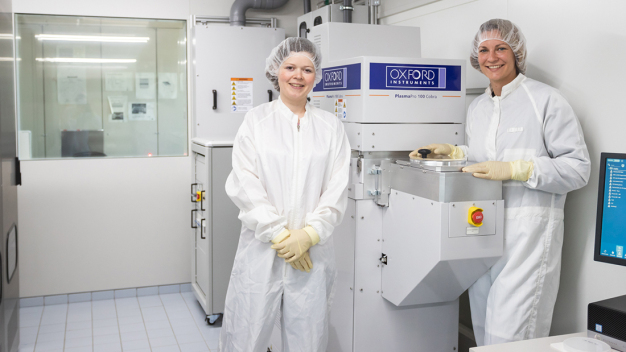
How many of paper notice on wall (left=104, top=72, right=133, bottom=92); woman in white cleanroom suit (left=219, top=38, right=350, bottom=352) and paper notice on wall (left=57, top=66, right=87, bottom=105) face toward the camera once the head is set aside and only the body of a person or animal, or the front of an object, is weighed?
3

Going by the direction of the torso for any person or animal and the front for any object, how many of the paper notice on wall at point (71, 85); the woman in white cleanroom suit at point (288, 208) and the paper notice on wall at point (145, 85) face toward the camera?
3

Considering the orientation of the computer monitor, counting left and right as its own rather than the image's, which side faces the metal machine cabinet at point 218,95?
right

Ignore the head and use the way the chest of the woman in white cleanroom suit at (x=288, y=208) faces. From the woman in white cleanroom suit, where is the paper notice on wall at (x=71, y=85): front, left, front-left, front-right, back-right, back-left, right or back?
back-right

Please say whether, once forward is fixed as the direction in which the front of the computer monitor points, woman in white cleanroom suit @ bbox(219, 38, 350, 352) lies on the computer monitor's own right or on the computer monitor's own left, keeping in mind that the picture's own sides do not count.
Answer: on the computer monitor's own right

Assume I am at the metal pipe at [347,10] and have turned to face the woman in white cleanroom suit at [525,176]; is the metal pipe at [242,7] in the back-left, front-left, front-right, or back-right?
back-right

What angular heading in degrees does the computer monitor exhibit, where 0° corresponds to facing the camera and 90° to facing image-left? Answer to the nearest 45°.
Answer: approximately 45°

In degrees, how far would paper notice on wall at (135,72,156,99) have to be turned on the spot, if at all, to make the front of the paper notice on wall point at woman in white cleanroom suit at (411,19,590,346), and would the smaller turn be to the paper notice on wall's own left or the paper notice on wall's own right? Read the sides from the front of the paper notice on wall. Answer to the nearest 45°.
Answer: approximately 45° to the paper notice on wall's own left
